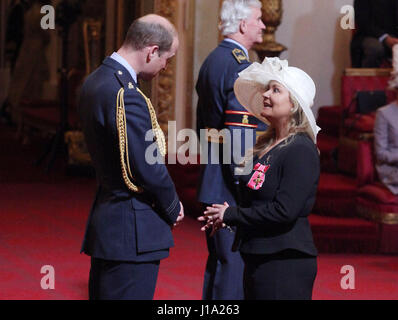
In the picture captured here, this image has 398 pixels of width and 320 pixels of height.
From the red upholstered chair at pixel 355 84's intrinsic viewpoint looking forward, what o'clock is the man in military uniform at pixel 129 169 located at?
The man in military uniform is roughly at 11 o'clock from the red upholstered chair.

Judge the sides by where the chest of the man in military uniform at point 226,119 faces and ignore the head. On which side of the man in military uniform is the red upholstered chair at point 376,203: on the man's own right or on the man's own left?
on the man's own left

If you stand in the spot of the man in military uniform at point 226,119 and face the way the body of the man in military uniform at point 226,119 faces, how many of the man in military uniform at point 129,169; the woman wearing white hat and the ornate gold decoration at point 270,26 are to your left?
1

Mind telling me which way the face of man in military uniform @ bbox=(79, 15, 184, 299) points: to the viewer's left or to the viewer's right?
to the viewer's right

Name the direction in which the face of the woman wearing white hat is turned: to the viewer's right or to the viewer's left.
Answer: to the viewer's left

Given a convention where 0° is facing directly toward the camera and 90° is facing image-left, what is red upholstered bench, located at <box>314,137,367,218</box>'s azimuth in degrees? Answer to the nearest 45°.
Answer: approximately 45°

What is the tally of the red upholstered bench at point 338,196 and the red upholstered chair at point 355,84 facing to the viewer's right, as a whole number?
0

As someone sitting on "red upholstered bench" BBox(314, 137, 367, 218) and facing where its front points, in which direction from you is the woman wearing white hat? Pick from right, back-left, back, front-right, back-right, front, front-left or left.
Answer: front-left

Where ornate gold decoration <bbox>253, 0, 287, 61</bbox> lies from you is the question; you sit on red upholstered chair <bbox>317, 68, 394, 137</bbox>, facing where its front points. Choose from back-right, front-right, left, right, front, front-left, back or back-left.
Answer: front-right

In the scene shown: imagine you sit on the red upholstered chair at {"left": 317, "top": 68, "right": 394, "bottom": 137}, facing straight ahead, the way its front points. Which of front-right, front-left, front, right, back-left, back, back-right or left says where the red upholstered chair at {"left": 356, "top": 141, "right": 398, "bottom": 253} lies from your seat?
front-left
